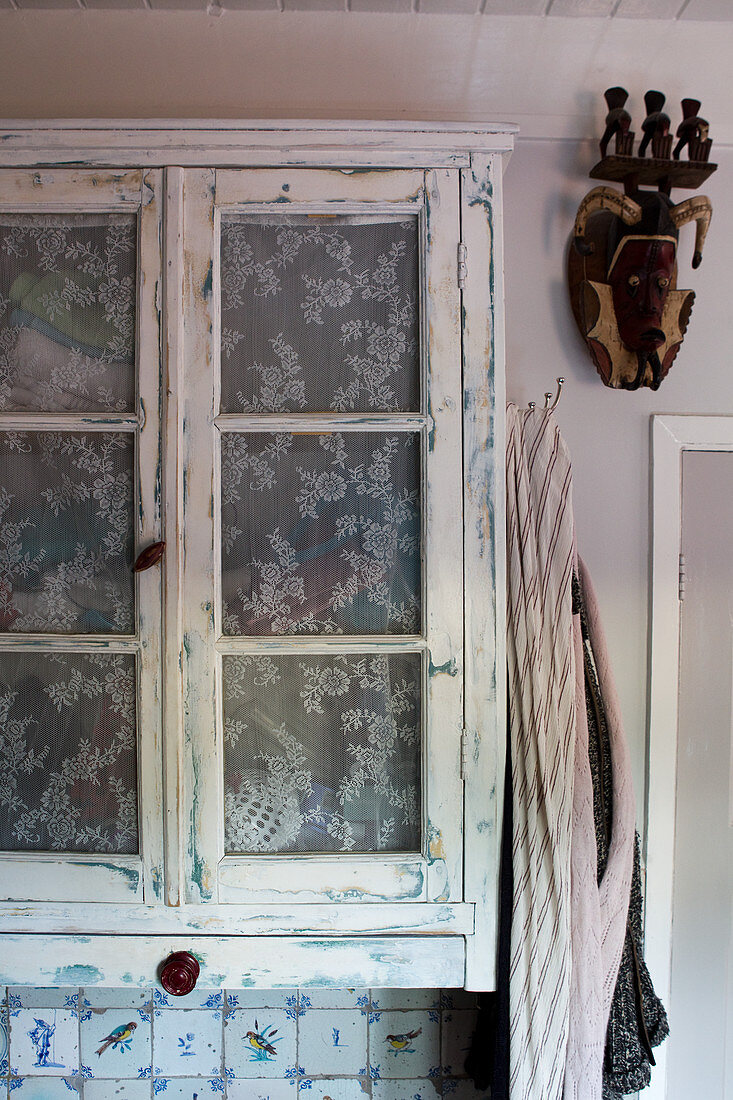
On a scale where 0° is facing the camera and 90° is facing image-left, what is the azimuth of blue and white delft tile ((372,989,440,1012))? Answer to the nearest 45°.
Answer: approximately 0°

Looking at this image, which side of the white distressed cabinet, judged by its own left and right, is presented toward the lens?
front

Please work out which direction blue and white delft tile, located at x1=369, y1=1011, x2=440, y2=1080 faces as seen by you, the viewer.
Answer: facing the viewer

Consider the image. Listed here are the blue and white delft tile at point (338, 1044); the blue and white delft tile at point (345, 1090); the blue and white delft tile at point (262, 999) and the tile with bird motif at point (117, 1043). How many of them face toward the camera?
4

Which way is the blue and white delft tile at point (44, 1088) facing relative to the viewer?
toward the camera

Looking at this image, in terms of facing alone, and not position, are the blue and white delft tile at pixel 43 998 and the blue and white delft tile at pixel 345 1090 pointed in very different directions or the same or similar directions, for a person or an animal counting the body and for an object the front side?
same or similar directions

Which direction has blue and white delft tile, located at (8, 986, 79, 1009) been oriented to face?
toward the camera

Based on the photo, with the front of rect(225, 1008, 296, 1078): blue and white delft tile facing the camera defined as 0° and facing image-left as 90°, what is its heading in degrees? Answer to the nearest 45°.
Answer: approximately 0°

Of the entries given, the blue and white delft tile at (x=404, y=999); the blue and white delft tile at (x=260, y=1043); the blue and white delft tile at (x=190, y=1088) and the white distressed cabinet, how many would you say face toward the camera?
4
